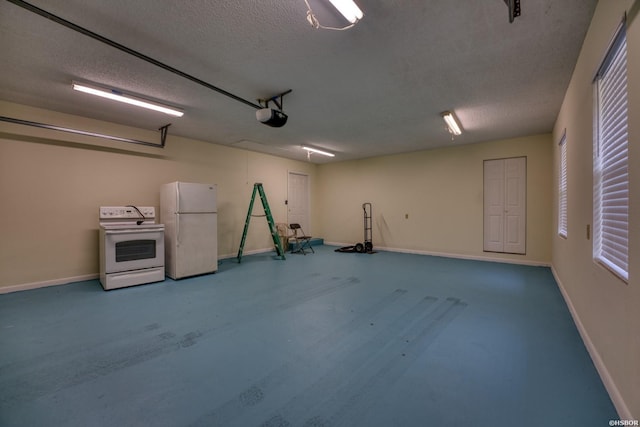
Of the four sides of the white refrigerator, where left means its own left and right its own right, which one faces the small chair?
left

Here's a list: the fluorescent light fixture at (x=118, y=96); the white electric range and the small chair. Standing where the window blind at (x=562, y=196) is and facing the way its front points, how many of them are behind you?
0

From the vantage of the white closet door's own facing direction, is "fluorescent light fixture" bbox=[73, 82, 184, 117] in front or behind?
in front

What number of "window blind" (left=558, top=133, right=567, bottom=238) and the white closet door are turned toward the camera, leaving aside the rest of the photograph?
1

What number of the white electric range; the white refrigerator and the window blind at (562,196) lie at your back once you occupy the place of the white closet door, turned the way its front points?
0

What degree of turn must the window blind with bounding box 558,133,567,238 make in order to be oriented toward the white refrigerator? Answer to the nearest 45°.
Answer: approximately 45° to its left

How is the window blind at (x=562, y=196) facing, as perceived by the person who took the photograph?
facing to the left of the viewer

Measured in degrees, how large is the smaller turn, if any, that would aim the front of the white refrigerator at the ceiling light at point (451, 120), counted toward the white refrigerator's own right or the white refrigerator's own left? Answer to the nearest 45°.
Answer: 0° — it already faces it

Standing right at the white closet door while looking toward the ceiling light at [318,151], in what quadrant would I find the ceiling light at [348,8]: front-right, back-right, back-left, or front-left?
front-left

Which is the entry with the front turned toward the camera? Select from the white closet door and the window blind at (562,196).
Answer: the white closet door

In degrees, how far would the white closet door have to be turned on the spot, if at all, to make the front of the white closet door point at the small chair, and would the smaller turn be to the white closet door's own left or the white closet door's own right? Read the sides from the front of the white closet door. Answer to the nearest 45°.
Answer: approximately 90° to the white closet door's own right

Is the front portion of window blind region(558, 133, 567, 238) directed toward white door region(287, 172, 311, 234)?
yes

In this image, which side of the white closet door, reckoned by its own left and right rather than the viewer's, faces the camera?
front

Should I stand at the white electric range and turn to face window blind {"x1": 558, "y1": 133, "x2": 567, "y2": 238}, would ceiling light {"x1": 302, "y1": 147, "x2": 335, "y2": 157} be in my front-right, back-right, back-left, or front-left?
front-left

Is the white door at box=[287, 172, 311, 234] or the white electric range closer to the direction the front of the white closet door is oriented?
the white electric range

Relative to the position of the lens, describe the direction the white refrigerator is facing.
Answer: facing the viewer and to the right of the viewer

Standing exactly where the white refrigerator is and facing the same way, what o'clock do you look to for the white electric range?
The white electric range is roughly at 4 o'clock from the white refrigerator.

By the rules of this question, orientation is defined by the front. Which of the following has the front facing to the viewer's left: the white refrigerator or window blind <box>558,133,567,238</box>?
the window blind

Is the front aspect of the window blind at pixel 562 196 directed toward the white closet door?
no

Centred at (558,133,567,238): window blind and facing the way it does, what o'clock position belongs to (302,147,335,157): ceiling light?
The ceiling light is roughly at 12 o'clock from the window blind.

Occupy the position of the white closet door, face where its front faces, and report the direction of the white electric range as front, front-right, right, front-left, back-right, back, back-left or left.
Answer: front-right

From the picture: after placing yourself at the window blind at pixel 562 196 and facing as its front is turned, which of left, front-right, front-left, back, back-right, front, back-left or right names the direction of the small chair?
front
